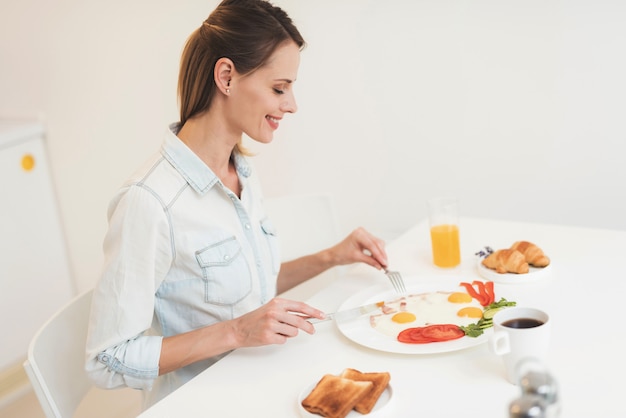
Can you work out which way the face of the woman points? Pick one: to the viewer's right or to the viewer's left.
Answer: to the viewer's right

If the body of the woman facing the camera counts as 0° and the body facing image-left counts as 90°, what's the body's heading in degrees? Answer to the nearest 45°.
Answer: approximately 315°
